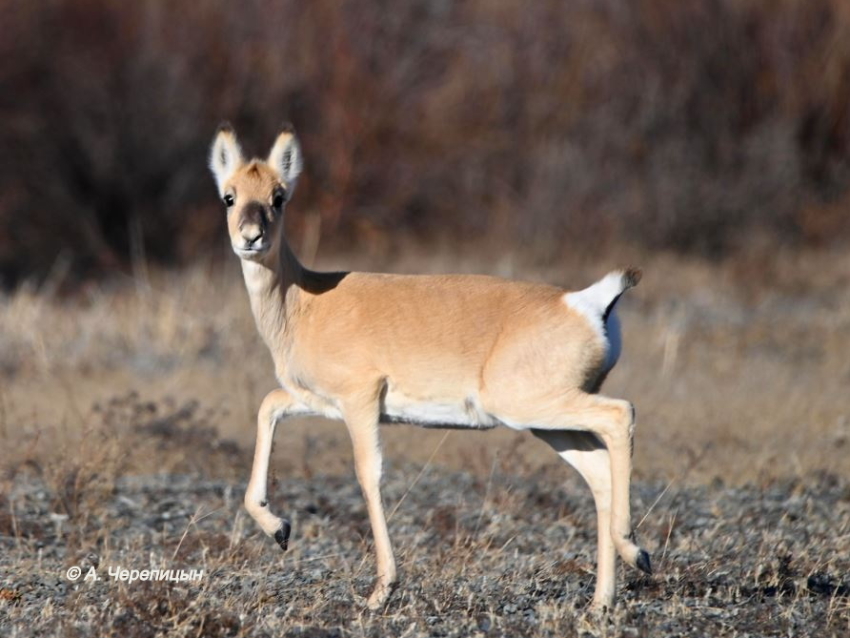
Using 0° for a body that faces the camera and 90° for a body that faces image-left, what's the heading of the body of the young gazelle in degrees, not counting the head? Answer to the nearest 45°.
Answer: approximately 90°
